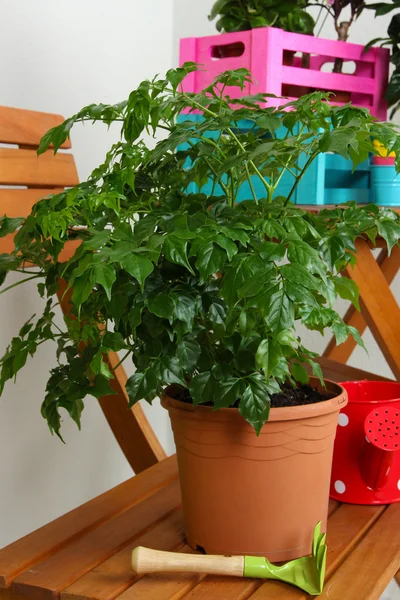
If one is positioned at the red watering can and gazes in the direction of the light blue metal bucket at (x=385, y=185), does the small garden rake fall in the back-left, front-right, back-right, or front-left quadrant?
back-left

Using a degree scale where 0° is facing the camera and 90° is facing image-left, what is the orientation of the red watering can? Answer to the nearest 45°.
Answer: approximately 0°
